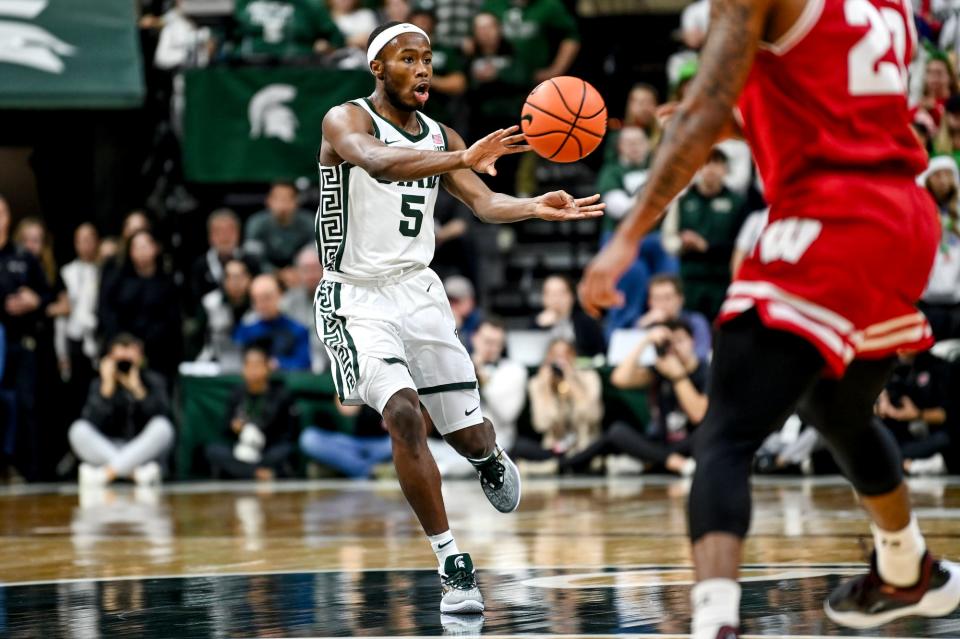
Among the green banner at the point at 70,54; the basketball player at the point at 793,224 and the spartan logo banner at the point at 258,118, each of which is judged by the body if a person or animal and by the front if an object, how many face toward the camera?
2

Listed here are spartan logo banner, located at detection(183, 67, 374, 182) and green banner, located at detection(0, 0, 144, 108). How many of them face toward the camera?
2

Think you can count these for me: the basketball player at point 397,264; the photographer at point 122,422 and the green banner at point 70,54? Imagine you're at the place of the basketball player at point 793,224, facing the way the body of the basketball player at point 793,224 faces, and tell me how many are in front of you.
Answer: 3

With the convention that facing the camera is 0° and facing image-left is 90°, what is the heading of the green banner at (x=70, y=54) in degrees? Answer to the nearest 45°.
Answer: approximately 0°

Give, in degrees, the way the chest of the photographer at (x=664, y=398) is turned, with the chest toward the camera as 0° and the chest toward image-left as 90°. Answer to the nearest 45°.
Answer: approximately 45°

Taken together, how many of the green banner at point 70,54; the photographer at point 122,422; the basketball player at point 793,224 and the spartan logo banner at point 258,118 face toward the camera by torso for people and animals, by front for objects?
3

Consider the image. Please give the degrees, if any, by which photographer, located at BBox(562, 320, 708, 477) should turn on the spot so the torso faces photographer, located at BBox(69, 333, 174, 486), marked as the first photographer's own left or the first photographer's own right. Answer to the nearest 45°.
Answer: approximately 45° to the first photographer's own right

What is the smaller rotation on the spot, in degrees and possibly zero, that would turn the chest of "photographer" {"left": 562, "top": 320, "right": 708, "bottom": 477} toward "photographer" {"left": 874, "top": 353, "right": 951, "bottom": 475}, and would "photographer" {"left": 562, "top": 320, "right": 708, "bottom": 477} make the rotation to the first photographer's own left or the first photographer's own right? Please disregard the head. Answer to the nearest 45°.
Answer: approximately 135° to the first photographer's own left
